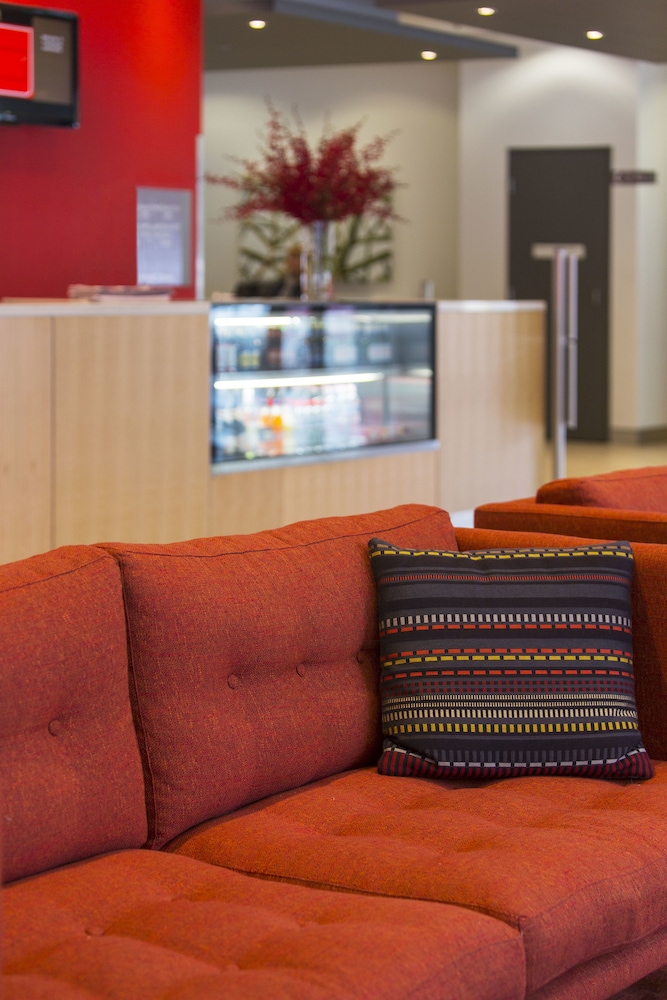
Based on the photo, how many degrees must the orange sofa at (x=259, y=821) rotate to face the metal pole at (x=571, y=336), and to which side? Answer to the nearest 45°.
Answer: approximately 135° to its left

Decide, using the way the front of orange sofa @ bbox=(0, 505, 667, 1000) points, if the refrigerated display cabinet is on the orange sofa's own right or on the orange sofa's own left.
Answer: on the orange sofa's own left

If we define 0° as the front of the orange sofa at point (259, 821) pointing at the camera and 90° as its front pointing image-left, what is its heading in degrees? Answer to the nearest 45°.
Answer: approximately 315°

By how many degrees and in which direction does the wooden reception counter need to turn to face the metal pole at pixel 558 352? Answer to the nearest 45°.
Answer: approximately 90° to its left

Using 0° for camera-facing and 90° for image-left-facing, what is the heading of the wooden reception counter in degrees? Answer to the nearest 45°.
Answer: approximately 315°

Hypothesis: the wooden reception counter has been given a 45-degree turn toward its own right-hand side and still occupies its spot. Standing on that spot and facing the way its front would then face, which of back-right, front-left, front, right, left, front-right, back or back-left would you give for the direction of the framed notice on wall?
back

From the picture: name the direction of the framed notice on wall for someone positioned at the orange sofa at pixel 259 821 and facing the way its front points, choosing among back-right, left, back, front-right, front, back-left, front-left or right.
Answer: back-left

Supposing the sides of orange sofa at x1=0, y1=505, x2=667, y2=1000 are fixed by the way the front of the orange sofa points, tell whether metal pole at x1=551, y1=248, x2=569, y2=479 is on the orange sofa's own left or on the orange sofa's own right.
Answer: on the orange sofa's own left
